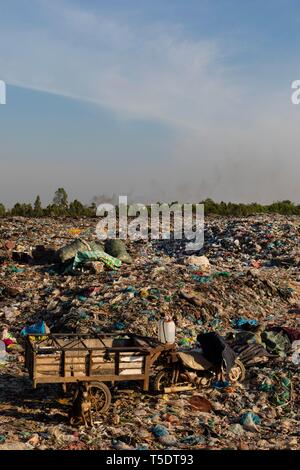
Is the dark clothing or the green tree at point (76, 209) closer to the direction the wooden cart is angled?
the dark clothing

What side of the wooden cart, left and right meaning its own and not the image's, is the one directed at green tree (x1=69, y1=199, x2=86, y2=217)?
left

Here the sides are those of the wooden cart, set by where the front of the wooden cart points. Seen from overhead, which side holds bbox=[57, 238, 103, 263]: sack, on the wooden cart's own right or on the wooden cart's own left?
on the wooden cart's own left

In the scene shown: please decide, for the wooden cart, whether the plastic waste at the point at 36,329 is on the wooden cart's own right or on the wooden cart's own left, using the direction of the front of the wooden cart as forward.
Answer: on the wooden cart's own left

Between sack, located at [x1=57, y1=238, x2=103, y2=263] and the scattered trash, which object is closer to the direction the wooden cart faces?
the scattered trash

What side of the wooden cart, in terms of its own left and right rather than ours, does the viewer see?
right

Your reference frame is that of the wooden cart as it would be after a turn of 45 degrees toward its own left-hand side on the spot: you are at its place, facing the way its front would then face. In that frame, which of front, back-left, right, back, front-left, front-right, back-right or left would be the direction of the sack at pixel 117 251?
front-left

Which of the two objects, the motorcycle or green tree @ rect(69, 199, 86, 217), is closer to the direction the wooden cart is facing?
the motorcycle

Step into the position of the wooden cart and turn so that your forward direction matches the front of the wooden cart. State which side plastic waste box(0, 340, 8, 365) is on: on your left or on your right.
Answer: on your left

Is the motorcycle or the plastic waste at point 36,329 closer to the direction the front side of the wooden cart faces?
the motorcycle

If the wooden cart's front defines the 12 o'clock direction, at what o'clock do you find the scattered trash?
The scattered trash is roughly at 12 o'clock from the wooden cart.
